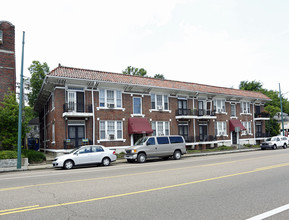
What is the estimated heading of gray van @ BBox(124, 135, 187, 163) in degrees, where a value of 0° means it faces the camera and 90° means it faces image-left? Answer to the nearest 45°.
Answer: approximately 45°

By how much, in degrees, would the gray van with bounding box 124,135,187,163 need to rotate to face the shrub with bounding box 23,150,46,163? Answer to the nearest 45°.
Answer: approximately 45° to its right

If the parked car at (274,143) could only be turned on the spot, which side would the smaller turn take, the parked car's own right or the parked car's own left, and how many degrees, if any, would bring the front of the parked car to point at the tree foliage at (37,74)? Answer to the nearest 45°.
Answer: approximately 45° to the parked car's own right

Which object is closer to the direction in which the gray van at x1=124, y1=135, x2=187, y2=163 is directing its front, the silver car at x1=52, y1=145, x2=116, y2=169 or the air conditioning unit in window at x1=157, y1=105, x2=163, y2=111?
the silver car

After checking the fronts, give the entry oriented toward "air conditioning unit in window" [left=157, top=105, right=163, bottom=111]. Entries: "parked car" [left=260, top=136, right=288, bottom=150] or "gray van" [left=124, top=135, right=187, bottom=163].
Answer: the parked car

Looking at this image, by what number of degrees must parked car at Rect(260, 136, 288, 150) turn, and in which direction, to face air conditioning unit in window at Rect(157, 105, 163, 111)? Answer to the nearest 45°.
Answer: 0° — it already faces it

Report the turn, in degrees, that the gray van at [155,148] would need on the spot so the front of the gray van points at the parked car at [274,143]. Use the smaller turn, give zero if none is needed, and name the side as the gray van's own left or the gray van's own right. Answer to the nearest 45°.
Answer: approximately 180°

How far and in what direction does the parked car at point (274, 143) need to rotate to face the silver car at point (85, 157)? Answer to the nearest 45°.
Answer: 0° — it already faces it
